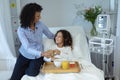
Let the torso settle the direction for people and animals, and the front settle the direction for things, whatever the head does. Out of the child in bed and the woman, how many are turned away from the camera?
0

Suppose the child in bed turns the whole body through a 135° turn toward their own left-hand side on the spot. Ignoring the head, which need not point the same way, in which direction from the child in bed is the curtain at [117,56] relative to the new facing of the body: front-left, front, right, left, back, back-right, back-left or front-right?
front

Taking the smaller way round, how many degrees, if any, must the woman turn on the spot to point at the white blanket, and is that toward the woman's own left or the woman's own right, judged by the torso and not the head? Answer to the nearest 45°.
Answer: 0° — they already face it

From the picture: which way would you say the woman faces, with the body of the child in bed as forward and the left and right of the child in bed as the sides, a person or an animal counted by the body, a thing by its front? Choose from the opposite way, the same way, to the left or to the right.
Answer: to the left

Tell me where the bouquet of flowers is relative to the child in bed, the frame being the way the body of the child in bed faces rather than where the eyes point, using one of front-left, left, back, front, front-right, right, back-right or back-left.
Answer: back

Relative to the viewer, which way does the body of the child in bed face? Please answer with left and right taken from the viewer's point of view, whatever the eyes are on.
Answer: facing the viewer and to the left of the viewer

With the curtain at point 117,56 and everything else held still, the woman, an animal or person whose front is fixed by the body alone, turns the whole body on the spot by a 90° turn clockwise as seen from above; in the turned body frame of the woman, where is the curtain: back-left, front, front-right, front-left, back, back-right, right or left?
back-left

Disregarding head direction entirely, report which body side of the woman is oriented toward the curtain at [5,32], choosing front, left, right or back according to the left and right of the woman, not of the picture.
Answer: back

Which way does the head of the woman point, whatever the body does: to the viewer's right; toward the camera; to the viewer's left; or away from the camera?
to the viewer's right

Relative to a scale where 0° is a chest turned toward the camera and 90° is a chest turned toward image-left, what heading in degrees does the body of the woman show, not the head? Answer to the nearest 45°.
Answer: approximately 315°
